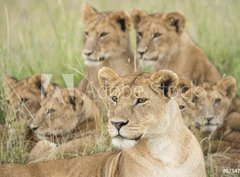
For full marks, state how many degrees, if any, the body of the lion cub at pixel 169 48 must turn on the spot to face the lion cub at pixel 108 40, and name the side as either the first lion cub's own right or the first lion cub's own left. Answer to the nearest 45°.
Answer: approximately 45° to the first lion cub's own right

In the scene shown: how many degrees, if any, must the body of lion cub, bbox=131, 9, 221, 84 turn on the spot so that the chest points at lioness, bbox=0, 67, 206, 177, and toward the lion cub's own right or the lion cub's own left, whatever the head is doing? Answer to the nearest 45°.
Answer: approximately 45° to the lion cub's own left

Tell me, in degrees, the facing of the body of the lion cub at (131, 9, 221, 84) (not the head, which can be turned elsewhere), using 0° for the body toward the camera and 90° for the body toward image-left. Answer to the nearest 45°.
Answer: approximately 45°

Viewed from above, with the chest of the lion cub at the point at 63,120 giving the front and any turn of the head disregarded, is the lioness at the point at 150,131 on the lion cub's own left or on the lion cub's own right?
on the lion cub's own left

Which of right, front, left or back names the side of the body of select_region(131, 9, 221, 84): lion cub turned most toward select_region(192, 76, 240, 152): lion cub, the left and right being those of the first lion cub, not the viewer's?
left
